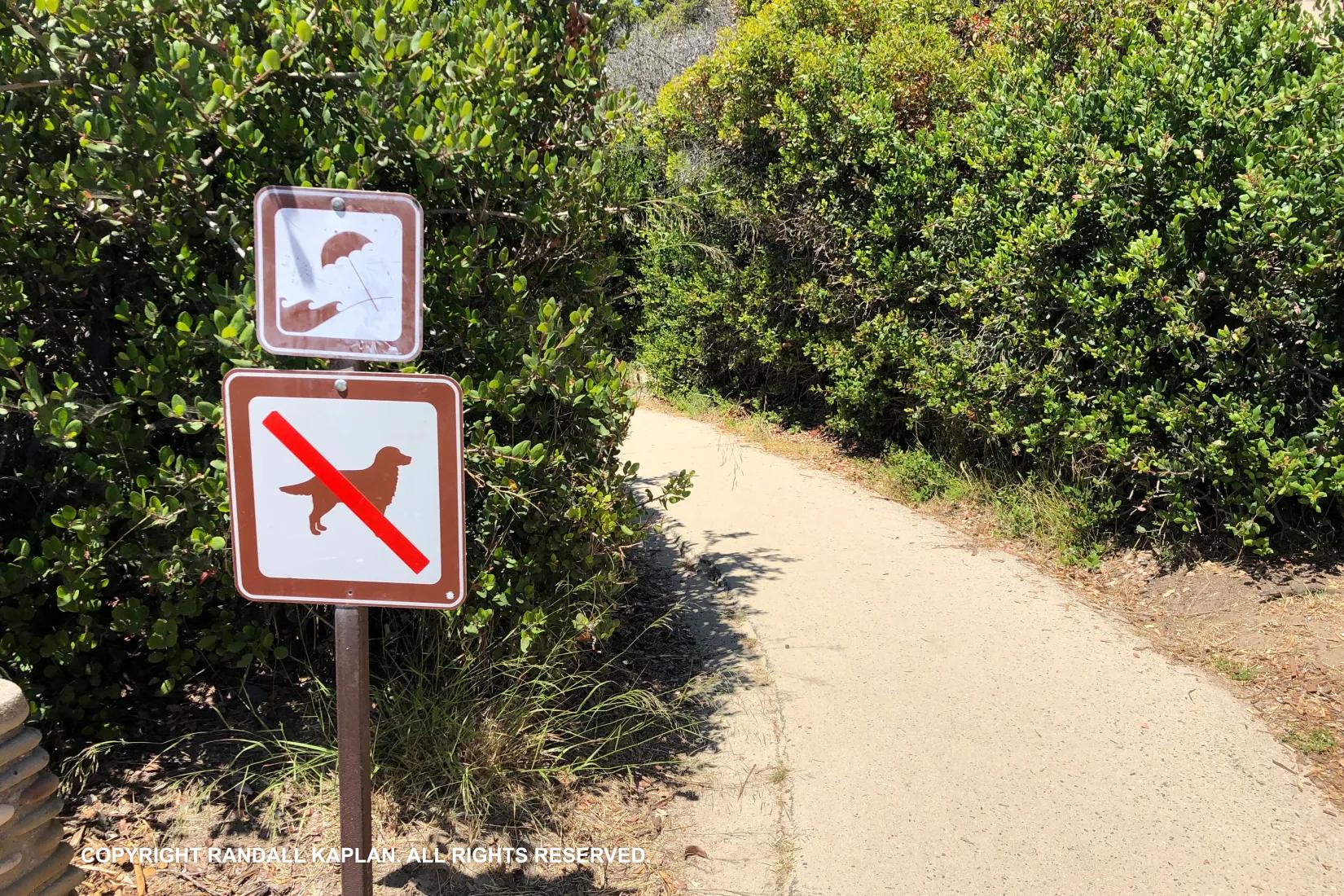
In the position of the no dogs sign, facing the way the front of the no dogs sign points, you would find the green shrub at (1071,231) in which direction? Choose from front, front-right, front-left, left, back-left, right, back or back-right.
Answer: back-left

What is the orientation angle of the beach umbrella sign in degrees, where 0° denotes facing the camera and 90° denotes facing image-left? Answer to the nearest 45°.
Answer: approximately 0°

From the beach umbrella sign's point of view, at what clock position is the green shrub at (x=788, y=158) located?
The green shrub is roughly at 7 o'clock from the beach umbrella sign.

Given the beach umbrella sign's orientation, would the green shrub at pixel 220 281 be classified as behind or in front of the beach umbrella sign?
behind

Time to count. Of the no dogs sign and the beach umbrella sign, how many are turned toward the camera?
2

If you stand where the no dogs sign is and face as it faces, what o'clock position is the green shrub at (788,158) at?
The green shrub is roughly at 7 o'clock from the no dogs sign.

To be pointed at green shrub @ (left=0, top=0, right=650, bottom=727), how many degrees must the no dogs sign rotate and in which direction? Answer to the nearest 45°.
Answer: approximately 180°
